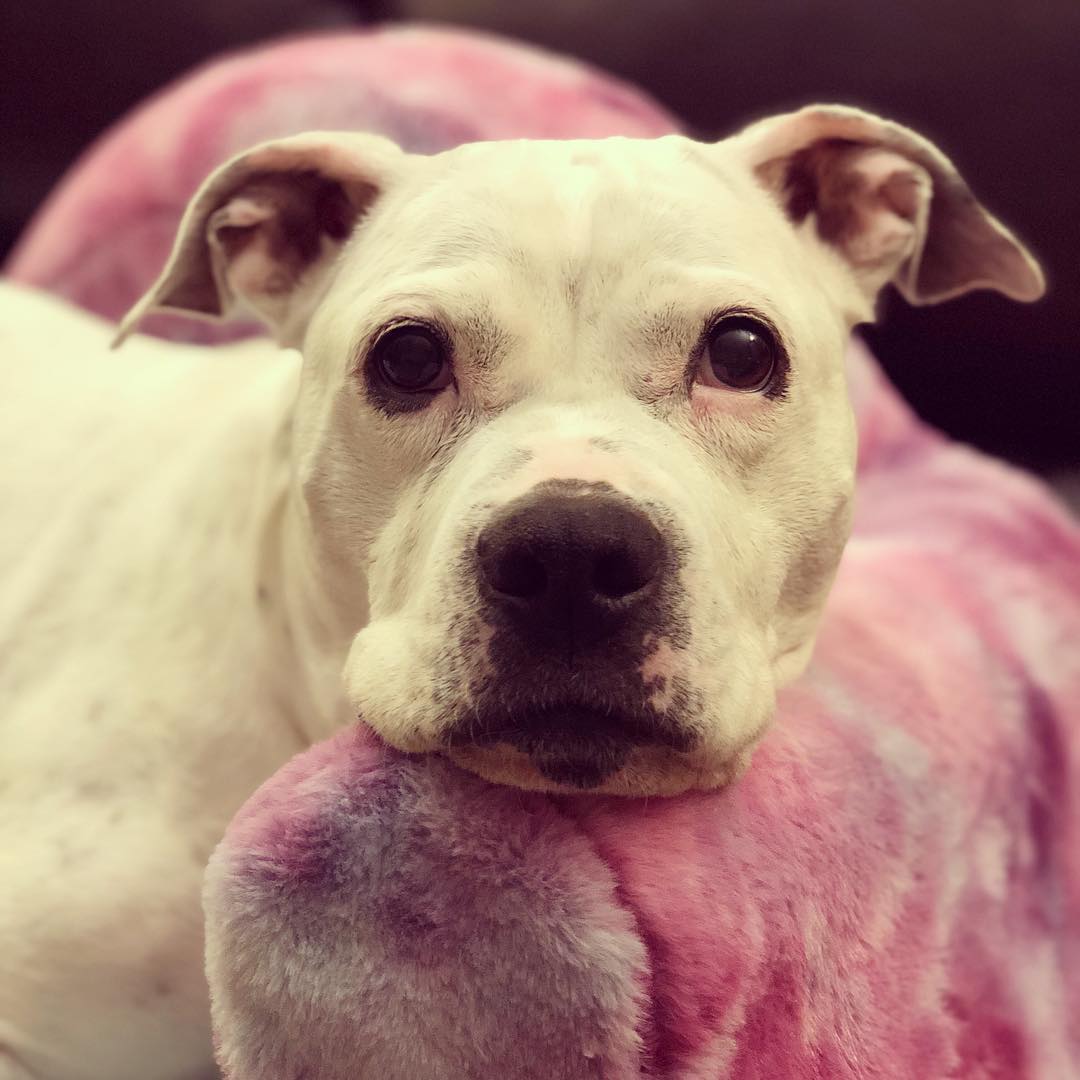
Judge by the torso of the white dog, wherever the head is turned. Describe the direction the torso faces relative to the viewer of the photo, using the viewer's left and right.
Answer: facing the viewer and to the right of the viewer
